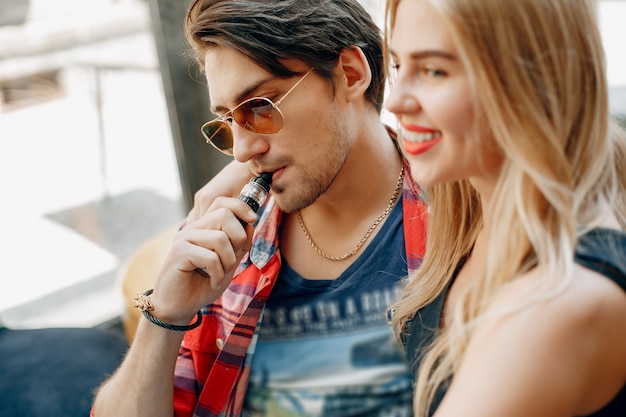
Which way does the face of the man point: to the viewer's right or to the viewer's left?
to the viewer's left

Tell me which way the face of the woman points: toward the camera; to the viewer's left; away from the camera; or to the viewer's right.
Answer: to the viewer's left

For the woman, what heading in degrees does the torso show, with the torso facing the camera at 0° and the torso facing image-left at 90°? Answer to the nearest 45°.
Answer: approximately 45°

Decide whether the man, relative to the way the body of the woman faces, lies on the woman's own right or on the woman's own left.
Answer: on the woman's own right
